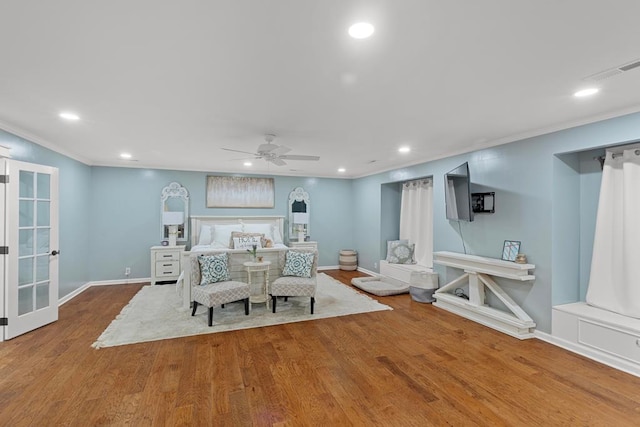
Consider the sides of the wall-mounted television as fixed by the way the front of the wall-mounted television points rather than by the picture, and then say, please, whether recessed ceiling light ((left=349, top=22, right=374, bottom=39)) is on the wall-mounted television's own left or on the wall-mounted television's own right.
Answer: on the wall-mounted television's own left

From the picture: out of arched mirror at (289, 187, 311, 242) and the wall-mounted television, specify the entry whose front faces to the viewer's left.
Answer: the wall-mounted television

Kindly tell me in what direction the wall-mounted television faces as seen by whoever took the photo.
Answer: facing to the left of the viewer

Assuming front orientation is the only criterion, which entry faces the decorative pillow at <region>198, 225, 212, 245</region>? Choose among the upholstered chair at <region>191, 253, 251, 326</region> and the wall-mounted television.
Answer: the wall-mounted television

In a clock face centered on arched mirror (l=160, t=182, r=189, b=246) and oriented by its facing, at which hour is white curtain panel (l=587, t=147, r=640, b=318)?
The white curtain panel is roughly at 11 o'clock from the arched mirror.

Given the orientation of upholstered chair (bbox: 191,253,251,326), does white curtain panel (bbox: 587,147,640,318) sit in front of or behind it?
in front

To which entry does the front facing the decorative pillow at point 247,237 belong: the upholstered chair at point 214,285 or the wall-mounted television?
the wall-mounted television

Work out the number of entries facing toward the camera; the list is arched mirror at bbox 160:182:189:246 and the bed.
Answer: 2

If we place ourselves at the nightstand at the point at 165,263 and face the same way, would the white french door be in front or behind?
in front

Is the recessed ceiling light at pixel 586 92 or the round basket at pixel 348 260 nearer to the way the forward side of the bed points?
the recessed ceiling light

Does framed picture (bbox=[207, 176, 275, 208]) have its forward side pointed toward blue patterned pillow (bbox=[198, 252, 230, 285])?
yes

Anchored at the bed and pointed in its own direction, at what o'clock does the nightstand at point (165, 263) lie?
The nightstand is roughly at 3 o'clock from the bed.
